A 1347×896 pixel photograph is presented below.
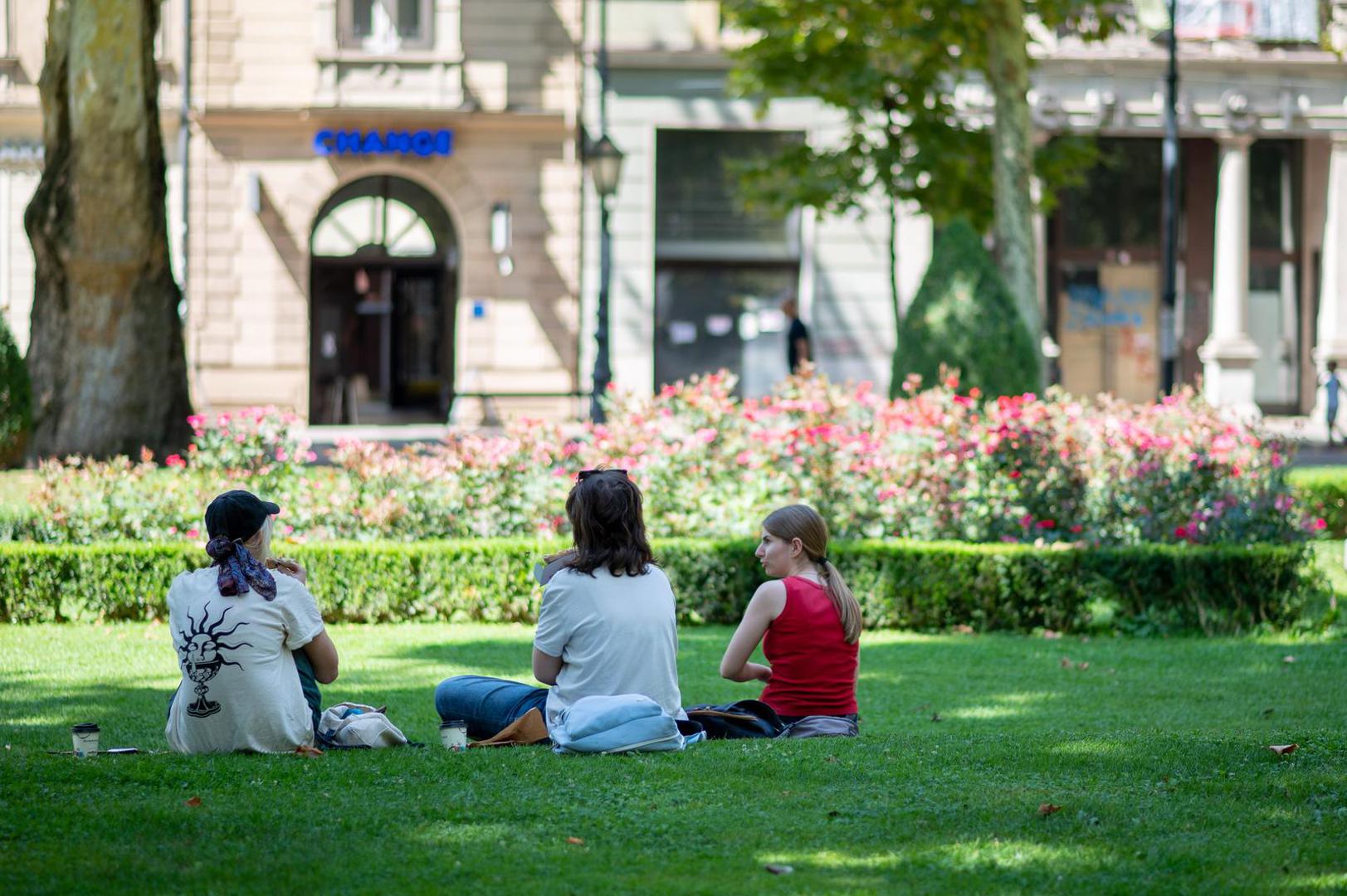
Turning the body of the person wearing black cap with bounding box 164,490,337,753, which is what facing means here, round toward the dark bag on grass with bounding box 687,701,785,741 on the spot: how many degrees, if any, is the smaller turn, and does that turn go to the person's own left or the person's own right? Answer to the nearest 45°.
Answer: approximately 45° to the person's own right

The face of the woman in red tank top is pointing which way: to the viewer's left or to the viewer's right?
to the viewer's left

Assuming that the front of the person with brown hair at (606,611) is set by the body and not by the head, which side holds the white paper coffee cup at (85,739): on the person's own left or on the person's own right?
on the person's own left

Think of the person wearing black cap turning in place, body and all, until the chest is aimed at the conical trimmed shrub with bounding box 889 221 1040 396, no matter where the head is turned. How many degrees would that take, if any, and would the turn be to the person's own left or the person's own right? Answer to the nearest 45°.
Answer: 0° — they already face it

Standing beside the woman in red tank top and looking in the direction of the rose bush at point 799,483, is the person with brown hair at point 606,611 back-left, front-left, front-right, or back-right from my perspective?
back-left

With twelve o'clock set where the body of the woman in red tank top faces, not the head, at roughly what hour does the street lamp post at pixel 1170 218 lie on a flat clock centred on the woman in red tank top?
The street lamp post is roughly at 2 o'clock from the woman in red tank top.

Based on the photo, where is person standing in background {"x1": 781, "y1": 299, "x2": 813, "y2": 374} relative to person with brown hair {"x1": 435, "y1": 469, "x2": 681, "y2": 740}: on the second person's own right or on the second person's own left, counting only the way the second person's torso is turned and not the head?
on the second person's own right

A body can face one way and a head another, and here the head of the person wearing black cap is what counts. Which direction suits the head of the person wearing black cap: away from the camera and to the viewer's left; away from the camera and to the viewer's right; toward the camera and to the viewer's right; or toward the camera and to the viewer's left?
away from the camera and to the viewer's right

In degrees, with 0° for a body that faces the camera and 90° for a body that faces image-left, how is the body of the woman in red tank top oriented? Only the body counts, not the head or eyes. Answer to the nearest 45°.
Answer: approximately 135°

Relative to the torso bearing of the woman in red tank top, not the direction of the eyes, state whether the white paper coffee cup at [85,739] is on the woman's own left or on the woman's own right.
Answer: on the woman's own left

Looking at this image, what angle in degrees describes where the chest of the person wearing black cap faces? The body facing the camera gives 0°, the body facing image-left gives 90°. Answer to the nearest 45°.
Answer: approximately 225°
